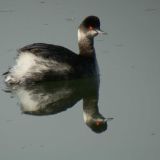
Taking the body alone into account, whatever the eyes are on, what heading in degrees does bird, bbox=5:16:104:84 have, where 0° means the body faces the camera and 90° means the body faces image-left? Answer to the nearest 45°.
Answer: approximately 270°
